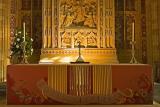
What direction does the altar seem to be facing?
toward the camera
